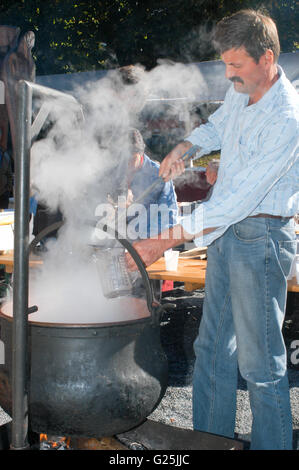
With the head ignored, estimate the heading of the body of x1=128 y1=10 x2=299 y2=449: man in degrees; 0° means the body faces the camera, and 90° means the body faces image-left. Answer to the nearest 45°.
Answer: approximately 45°

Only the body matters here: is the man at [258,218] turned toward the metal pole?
yes

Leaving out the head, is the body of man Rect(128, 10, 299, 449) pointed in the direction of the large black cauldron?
yes

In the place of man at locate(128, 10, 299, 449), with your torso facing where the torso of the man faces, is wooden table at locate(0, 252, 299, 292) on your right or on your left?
on your right

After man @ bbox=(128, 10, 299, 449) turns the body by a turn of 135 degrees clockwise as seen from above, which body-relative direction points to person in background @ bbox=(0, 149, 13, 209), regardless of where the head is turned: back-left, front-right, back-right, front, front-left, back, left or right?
front-left

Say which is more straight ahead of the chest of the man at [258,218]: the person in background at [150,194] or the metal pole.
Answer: the metal pole
